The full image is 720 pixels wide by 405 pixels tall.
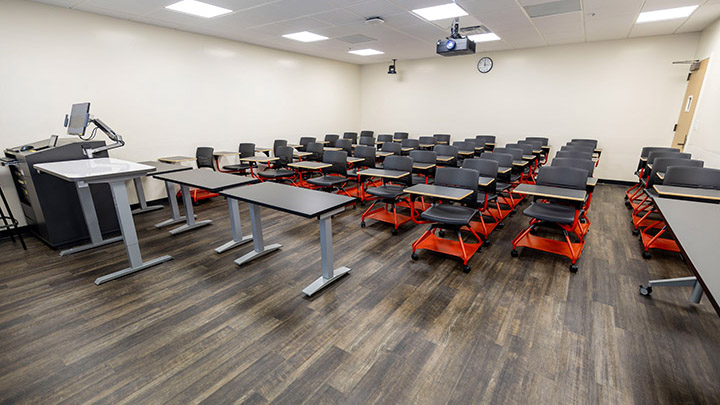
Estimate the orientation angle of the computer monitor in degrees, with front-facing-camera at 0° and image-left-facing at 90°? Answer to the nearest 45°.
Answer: approximately 45°

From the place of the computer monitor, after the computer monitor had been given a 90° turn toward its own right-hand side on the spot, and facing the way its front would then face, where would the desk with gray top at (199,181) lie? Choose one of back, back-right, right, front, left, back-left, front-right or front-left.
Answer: back

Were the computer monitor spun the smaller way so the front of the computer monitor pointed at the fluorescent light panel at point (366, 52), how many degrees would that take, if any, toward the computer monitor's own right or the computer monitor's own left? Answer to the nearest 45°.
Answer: approximately 135° to the computer monitor's own left

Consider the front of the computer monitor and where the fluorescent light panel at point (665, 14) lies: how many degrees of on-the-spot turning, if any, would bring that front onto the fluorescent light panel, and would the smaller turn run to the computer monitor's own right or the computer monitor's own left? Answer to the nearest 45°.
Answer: approximately 90° to the computer monitor's own left

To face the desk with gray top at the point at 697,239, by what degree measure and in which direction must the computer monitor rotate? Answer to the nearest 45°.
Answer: approximately 90° to its left

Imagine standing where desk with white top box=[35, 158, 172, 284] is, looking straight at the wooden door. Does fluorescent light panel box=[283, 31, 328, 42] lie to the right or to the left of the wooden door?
left

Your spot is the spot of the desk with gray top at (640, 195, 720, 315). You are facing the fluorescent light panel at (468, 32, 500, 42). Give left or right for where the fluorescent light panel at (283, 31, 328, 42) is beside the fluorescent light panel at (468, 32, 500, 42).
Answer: left

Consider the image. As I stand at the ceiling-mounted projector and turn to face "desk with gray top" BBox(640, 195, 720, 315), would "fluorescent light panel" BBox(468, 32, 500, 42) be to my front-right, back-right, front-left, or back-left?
back-left
